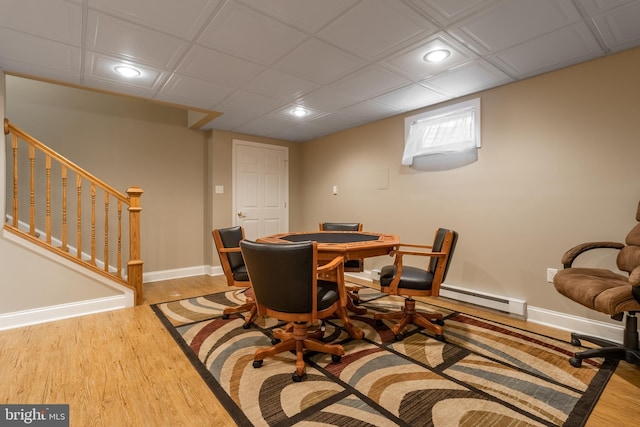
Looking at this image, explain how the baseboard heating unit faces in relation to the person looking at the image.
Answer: facing the viewer and to the left of the viewer

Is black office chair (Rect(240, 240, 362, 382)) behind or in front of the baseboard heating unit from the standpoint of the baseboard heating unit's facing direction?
in front

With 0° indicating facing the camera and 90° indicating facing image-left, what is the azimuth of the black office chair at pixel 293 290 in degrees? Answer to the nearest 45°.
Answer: approximately 225°

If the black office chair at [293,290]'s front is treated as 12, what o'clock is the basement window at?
The basement window is roughly at 12 o'clock from the black office chair.

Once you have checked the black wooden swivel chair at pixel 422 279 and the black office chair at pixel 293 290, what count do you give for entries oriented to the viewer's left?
1

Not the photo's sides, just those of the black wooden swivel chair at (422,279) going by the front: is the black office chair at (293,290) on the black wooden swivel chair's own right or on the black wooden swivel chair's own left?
on the black wooden swivel chair's own left

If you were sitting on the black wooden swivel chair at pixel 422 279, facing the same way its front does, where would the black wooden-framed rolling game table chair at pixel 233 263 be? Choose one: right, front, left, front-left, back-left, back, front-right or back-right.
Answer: front

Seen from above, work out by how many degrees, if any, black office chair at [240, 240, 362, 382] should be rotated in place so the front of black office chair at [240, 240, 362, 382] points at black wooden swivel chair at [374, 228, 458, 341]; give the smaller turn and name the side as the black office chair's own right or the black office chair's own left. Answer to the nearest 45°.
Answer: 0° — it already faces it

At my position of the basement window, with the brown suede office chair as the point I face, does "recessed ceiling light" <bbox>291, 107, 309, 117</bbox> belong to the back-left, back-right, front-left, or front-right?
back-right

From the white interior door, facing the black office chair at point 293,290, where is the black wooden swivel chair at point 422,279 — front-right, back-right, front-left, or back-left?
front-left

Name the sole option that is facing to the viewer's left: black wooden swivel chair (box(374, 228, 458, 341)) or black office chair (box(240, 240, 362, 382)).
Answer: black wooden swivel chair (box(374, 228, 458, 341))

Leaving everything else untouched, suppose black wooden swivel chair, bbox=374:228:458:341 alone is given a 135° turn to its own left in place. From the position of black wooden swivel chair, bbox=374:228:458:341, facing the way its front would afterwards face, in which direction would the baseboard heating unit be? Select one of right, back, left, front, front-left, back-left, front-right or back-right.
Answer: left

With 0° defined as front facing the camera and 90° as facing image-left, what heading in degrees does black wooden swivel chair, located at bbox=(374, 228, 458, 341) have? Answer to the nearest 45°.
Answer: approximately 90°

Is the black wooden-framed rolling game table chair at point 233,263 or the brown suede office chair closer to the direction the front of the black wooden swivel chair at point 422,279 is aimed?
the black wooden-framed rolling game table chair

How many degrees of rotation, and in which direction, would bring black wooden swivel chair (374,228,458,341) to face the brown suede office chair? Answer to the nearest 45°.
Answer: approximately 180°

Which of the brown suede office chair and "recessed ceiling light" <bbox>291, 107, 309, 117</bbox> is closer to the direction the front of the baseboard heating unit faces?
the recessed ceiling light

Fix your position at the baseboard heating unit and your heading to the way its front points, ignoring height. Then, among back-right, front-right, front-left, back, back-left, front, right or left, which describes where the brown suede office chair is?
left
